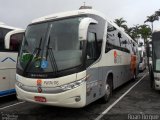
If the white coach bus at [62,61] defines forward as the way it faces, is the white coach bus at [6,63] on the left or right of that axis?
on its right

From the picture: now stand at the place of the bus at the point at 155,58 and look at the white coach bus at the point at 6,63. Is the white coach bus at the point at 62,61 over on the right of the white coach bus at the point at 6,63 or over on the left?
left

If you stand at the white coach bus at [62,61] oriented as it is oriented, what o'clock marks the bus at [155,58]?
The bus is roughly at 6 o'clock from the white coach bus.

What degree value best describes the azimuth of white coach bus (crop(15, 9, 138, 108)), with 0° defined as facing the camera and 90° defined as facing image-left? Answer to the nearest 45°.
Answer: approximately 45°

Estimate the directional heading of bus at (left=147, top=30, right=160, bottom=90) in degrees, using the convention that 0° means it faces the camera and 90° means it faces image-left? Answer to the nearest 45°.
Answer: approximately 0°

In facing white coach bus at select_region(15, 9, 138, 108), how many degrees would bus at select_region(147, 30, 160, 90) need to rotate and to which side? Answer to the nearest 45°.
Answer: approximately 45° to its right

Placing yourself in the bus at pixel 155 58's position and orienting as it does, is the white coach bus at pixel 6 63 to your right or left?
on your right
